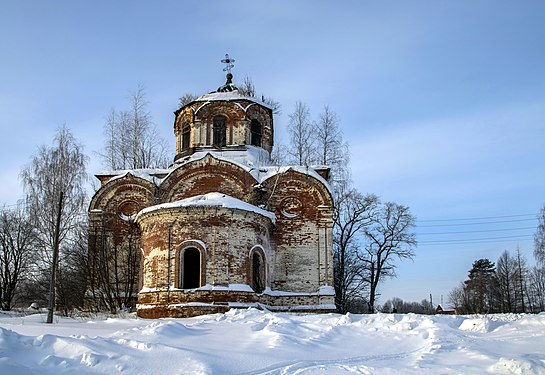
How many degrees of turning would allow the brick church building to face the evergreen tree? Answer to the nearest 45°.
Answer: approximately 45° to its right

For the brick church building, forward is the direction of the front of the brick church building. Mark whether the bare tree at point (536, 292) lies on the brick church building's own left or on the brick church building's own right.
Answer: on the brick church building's own right

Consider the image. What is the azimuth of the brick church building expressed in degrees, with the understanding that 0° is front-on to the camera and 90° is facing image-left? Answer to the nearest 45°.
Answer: approximately 180°

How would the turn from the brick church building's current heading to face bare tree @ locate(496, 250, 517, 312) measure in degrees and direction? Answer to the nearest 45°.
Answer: approximately 45° to its right
